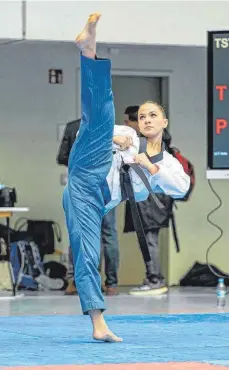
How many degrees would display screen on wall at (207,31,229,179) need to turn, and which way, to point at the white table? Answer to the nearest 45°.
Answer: approximately 90° to its right

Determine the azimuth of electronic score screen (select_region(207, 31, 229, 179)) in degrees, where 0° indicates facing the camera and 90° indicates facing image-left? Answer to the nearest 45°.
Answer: approximately 0°
